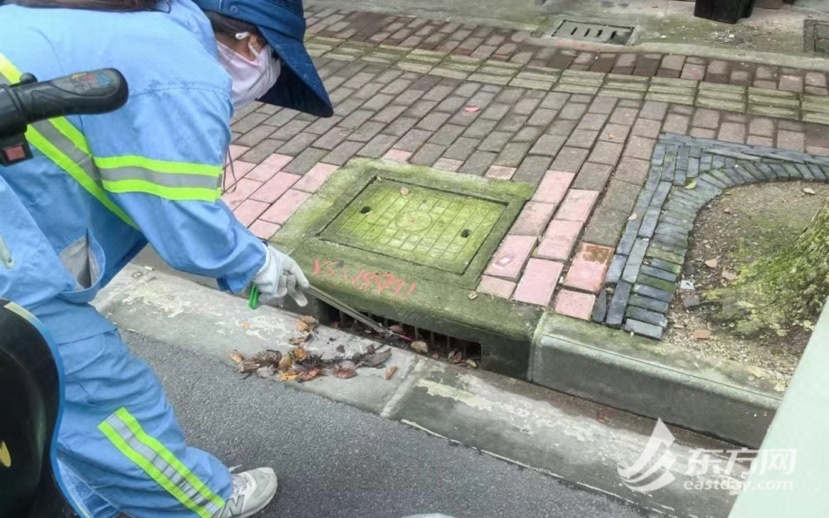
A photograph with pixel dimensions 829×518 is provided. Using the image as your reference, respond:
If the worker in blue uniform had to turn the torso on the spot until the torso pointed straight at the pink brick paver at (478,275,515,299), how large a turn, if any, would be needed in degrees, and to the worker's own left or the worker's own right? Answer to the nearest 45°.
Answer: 0° — they already face it

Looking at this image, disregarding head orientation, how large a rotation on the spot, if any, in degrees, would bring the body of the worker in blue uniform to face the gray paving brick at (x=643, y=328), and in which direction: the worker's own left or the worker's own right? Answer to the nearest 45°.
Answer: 0° — they already face it

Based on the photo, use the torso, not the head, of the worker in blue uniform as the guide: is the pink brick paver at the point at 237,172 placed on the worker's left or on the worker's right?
on the worker's left

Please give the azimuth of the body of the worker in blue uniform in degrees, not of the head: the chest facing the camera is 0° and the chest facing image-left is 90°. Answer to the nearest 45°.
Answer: approximately 270°

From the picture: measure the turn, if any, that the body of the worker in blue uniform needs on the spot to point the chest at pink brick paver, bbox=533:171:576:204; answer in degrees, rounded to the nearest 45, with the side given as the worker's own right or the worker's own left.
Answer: approximately 45° to the worker's own left

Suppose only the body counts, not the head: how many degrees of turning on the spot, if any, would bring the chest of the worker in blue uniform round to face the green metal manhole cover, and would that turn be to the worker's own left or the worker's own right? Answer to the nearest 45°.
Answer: approximately 45° to the worker's own left
